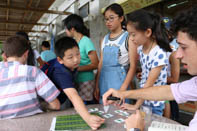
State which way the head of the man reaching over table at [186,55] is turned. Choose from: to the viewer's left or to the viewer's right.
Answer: to the viewer's left

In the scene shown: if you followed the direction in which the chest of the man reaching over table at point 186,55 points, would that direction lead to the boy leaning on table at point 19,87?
yes

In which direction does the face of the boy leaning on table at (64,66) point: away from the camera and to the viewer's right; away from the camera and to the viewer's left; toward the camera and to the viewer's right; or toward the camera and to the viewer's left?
toward the camera and to the viewer's right

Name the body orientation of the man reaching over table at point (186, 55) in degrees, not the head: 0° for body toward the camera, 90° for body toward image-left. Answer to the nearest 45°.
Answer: approximately 90°

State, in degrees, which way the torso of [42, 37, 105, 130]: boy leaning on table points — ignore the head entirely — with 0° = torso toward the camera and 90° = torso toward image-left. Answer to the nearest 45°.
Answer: approximately 315°

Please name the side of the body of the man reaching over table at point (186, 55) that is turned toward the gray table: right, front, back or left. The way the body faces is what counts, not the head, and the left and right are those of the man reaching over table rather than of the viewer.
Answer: front

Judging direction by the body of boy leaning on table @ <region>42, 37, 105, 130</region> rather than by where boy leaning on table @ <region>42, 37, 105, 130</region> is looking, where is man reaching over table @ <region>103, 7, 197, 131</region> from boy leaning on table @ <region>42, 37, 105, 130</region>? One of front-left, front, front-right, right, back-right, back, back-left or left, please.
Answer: front

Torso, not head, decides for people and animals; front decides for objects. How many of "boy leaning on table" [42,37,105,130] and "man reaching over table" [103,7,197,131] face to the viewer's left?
1

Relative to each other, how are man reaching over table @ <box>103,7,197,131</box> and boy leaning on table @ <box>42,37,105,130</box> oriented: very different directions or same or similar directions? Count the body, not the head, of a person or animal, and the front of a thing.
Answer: very different directions
